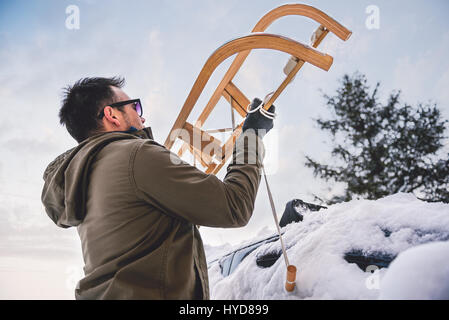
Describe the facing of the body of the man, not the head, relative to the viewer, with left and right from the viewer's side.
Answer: facing away from the viewer and to the right of the viewer
